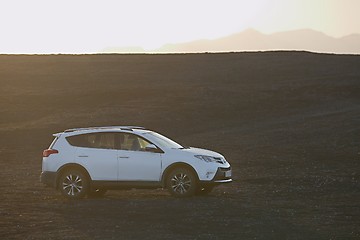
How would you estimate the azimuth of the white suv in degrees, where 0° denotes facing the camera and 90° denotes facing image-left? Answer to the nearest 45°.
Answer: approximately 270°
